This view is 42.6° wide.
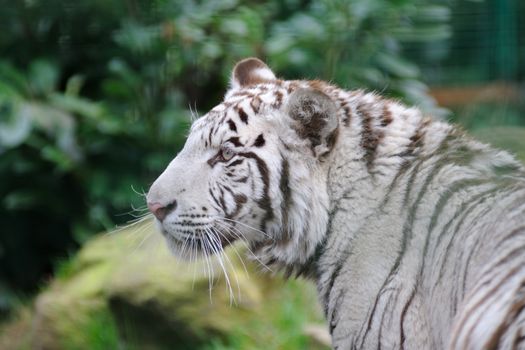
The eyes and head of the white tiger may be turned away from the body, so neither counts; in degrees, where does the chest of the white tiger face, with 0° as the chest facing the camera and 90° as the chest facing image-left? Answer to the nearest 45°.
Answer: approximately 90°
